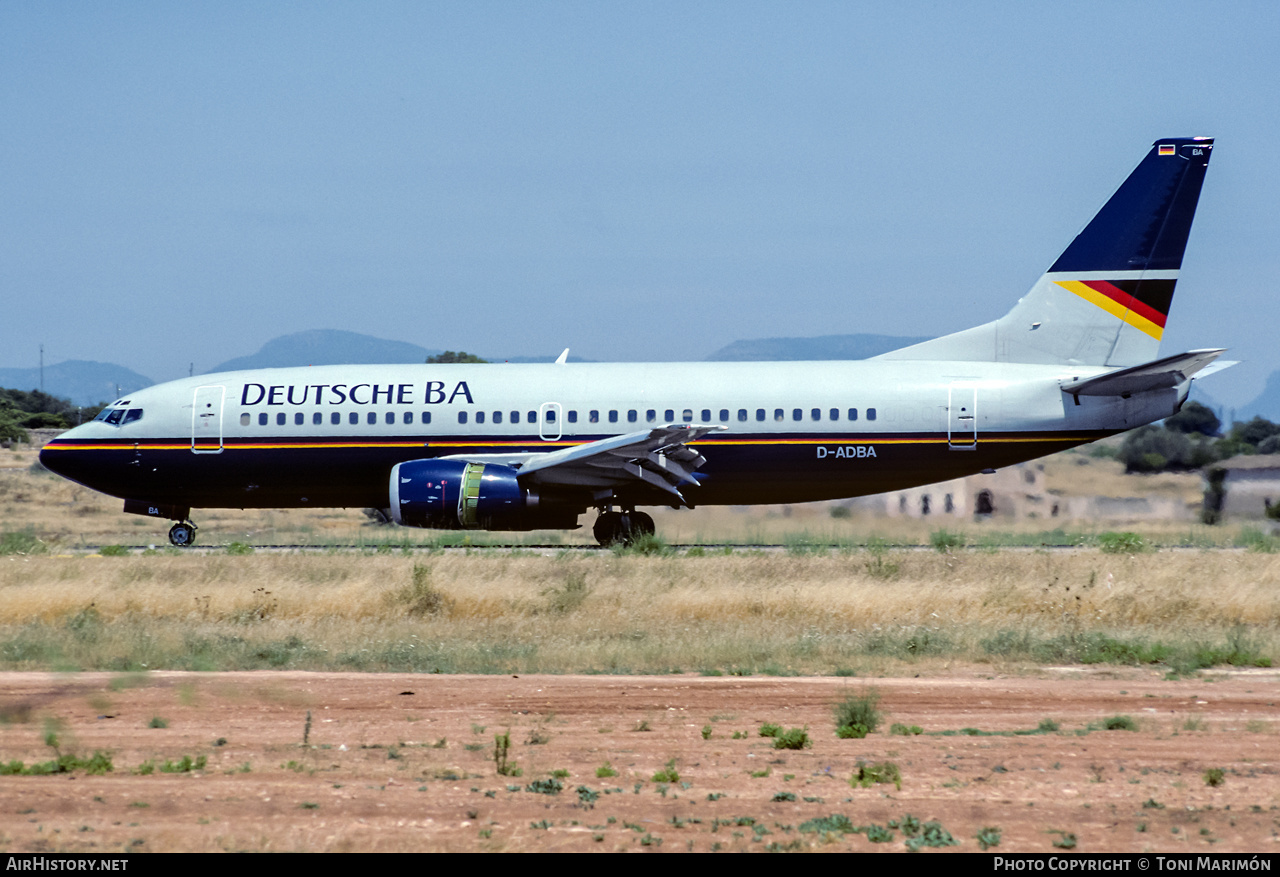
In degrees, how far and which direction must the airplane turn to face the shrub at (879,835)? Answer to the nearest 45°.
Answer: approximately 90° to its left

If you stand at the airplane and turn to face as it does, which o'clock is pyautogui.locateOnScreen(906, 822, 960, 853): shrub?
The shrub is roughly at 9 o'clock from the airplane.

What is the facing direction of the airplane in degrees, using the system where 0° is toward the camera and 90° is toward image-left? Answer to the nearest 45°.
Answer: approximately 90°

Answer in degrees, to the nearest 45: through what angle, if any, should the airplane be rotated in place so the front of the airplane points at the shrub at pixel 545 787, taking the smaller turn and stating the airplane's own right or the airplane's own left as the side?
approximately 90° to the airplane's own left

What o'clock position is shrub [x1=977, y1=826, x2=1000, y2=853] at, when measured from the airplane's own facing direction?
The shrub is roughly at 9 o'clock from the airplane.

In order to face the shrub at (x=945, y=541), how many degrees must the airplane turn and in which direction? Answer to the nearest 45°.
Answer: approximately 180°

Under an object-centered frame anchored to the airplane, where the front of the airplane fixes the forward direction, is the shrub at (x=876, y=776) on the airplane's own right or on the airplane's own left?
on the airplane's own left

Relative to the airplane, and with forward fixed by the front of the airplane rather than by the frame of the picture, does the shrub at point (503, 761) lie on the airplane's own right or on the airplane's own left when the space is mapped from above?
on the airplane's own left

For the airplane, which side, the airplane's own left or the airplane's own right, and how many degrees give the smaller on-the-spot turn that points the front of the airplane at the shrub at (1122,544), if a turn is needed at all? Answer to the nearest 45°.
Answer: approximately 180°

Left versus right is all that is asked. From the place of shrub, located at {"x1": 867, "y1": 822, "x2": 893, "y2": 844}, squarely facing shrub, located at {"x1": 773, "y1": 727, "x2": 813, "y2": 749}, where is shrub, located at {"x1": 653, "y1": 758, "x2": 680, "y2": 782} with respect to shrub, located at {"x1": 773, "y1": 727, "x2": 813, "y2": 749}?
left
